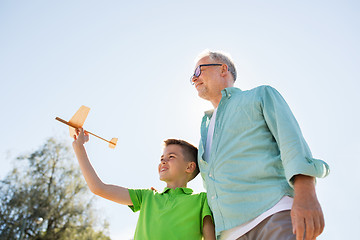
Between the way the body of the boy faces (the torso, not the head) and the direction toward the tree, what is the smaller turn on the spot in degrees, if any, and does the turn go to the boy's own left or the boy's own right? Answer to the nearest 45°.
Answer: approximately 135° to the boy's own right

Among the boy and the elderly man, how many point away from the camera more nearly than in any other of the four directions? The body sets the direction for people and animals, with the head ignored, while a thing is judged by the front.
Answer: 0

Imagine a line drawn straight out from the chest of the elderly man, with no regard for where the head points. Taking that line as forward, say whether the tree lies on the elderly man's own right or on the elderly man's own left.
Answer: on the elderly man's own right

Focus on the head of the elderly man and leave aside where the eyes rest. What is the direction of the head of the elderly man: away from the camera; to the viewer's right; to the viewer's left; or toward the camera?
to the viewer's left

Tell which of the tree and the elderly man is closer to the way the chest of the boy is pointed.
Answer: the elderly man

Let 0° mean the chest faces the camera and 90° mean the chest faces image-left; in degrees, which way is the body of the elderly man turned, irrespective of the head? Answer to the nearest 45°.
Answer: approximately 45°
